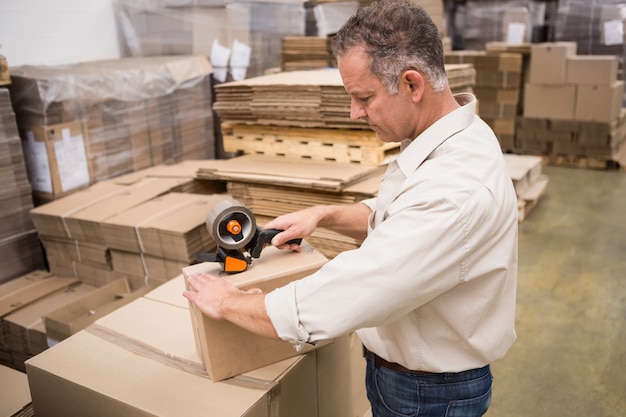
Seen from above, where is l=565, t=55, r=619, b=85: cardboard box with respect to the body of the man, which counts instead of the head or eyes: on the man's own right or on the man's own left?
on the man's own right

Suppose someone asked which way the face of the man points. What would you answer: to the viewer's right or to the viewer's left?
to the viewer's left

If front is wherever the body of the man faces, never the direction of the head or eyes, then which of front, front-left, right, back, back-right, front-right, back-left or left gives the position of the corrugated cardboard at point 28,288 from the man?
front-right

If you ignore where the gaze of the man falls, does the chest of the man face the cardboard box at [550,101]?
no

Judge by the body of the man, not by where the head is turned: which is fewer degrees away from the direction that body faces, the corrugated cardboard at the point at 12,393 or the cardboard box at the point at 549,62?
the corrugated cardboard

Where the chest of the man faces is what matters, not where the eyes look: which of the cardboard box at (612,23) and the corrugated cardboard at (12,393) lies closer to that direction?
the corrugated cardboard

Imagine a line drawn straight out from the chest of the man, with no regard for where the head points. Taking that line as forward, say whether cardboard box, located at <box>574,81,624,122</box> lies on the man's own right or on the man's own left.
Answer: on the man's own right

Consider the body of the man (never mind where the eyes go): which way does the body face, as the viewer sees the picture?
to the viewer's left
